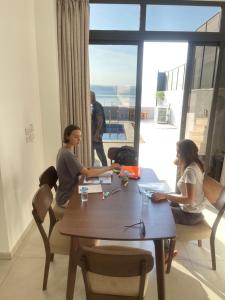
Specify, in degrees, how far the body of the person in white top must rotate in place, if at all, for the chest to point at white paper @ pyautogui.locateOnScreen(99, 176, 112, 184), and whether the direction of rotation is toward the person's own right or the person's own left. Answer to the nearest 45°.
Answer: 0° — they already face it

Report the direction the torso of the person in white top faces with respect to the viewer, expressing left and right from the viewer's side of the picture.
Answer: facing to the left of the viewer

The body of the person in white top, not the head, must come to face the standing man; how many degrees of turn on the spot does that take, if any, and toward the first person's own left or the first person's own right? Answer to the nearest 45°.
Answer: approximately 45° to the first person's own right

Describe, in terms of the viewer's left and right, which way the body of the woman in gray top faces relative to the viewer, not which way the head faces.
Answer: facing to the right of the viewer

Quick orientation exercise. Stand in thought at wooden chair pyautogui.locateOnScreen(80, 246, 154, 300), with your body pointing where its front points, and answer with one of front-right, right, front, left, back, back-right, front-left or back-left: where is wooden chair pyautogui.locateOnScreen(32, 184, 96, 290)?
front-left

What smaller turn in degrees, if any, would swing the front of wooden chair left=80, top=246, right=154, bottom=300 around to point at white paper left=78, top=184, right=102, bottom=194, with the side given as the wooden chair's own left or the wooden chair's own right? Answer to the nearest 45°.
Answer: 0° — it already faces it

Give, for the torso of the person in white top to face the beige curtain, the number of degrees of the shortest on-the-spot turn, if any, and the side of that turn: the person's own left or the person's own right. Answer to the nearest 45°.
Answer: approximately 45° to the person's own right

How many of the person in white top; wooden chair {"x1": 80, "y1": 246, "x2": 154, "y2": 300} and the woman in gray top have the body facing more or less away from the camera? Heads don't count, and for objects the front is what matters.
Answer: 1

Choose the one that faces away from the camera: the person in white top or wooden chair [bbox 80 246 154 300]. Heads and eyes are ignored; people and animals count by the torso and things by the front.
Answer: the wooden chair

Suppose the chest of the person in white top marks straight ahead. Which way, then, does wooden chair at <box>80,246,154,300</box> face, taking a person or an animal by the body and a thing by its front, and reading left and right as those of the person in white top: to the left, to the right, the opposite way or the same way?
to the right

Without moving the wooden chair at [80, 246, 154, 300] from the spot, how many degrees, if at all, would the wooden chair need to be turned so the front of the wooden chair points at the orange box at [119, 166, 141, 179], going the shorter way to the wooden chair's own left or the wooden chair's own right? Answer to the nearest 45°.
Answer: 0° — it already faces it

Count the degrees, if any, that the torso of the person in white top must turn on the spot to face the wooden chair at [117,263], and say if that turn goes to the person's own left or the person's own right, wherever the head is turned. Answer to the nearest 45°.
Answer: approximately 90° to the person's own left

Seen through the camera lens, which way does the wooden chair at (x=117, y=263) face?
facing away from the viewer
